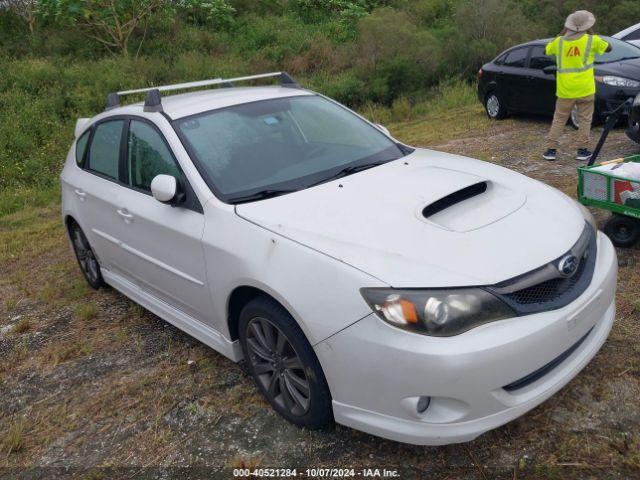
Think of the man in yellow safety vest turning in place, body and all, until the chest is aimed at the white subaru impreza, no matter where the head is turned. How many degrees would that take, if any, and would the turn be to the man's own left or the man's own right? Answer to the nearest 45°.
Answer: approximately 180°

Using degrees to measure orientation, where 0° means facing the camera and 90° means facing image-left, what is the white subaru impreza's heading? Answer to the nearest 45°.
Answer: approximately 315°

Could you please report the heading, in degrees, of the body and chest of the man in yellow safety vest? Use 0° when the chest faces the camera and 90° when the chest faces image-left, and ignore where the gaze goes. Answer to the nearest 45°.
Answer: approximately 180°

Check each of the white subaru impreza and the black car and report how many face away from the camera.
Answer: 0

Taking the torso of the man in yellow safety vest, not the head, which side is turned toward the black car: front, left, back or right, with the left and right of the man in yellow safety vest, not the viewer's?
front

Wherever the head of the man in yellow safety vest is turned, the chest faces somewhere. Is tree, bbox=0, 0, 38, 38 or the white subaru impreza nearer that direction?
the tree

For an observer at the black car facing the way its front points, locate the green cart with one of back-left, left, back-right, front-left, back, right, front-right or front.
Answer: front-right

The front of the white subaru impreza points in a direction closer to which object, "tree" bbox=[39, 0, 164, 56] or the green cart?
the green cart

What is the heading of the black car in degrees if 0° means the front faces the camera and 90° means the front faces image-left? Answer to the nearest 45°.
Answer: approximately 315°
